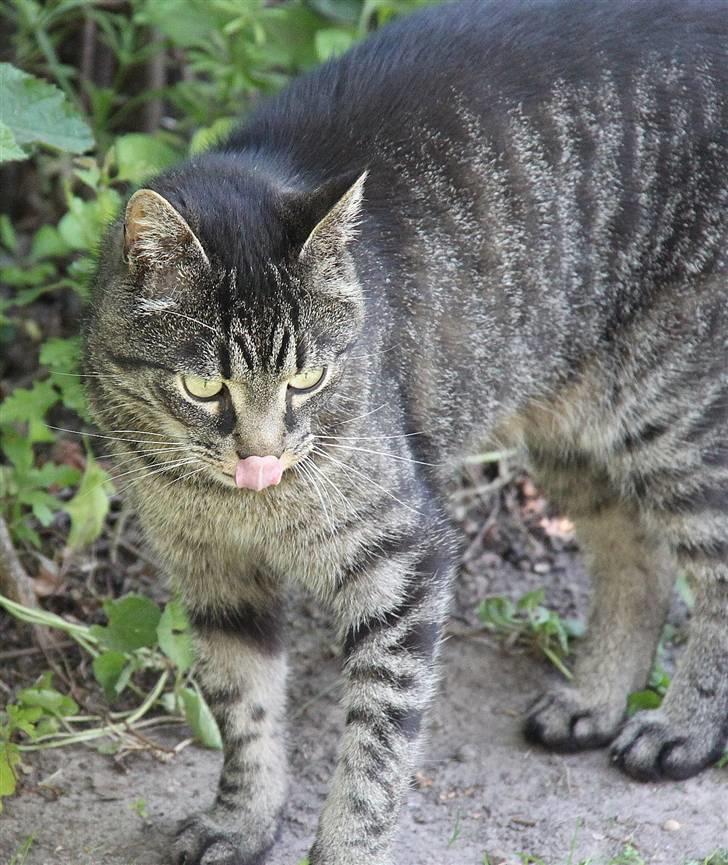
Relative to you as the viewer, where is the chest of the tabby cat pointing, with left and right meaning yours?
facing the viewer and to the left of the viewer

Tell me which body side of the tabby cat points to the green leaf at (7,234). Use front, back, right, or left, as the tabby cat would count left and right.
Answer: right

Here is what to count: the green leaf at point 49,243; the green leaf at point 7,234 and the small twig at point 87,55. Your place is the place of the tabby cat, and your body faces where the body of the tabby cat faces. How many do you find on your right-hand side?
3

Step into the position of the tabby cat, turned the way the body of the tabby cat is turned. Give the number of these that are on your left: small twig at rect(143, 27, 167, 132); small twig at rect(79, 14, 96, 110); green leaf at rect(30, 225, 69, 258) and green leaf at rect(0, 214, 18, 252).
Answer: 0

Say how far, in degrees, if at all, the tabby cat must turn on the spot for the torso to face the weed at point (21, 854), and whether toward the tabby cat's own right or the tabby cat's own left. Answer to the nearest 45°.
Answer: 0° — it already faces it

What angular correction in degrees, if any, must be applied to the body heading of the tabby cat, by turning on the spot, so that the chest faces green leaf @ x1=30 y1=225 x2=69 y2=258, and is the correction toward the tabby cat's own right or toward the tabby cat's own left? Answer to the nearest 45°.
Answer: approximately 90° to the tabby cat's own right

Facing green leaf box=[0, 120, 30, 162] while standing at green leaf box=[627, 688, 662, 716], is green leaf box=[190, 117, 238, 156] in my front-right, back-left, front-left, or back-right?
front-right
